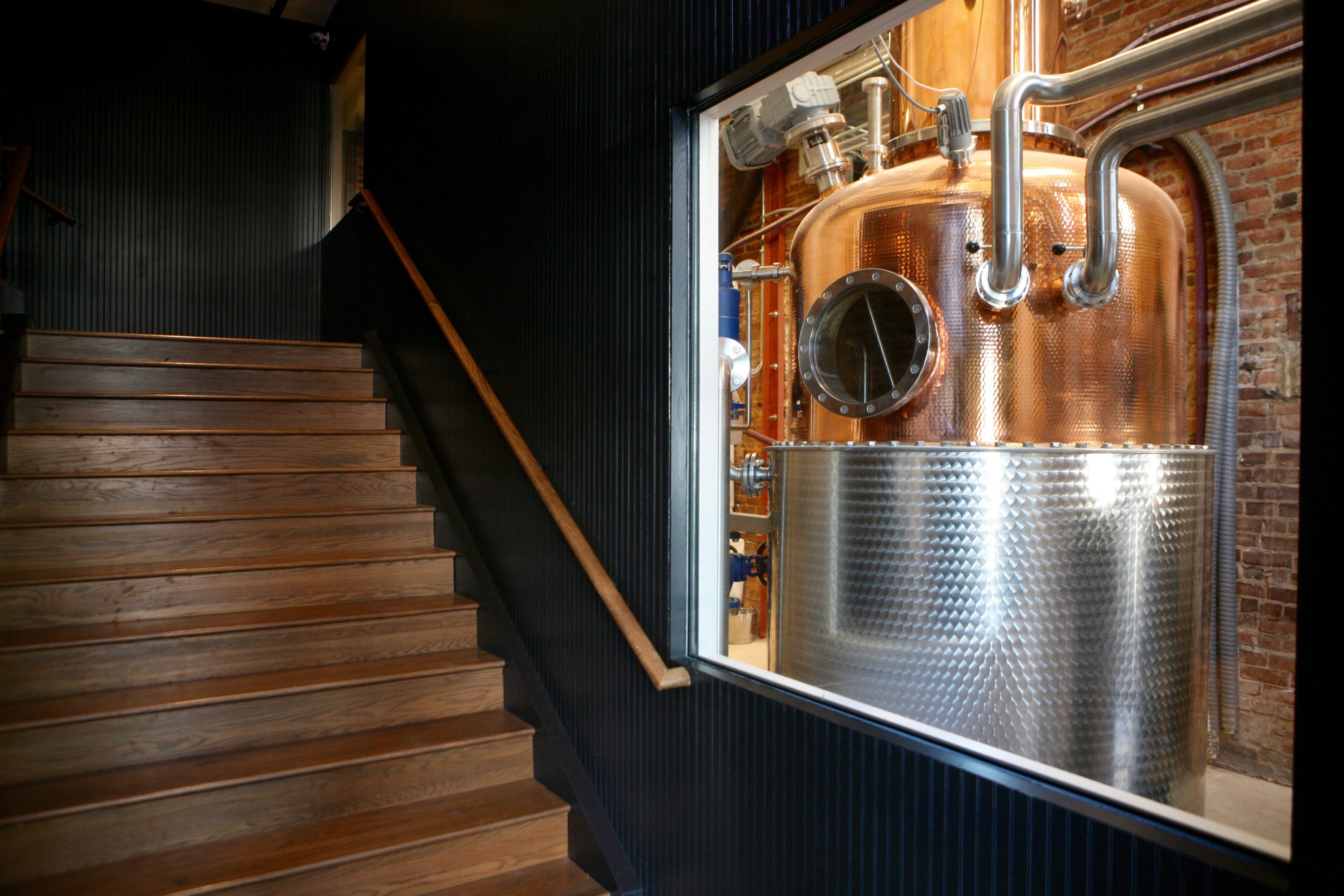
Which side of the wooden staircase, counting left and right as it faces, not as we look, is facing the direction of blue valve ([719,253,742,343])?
left

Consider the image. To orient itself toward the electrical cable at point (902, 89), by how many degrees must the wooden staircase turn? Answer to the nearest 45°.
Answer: approximately 45° to its left

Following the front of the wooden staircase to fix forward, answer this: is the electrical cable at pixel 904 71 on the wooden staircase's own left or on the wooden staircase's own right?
on the wooden staircase's own left

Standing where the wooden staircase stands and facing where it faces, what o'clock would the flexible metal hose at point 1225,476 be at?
The flexible metal hose is roughly at 10 o'clock from the wooden staircase.

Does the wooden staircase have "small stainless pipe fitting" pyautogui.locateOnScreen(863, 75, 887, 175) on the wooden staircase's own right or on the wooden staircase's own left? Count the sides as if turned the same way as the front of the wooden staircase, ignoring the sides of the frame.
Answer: on the wooden staircase's own left

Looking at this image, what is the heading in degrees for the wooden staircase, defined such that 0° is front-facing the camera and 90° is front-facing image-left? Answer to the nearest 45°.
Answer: approximately 0°
